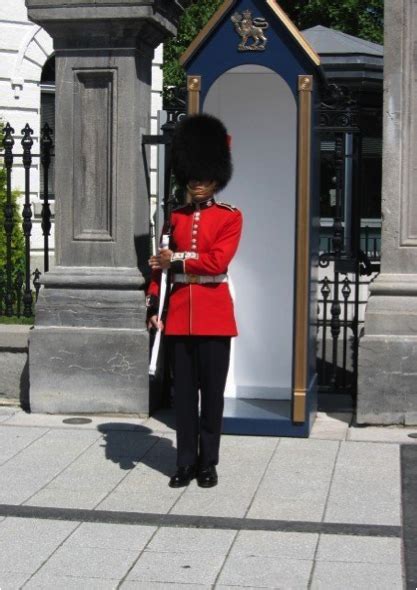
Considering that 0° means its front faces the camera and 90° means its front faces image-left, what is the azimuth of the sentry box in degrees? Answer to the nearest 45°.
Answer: approximately 0°

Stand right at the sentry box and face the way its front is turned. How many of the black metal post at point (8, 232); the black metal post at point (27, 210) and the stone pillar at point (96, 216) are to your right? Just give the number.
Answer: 3

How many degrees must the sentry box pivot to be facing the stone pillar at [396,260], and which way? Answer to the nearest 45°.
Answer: approximately 45° to its left

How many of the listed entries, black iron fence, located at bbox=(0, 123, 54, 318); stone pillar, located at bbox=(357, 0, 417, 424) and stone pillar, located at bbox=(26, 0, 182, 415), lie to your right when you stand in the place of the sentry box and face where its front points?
2

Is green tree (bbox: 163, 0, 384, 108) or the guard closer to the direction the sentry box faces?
the guard

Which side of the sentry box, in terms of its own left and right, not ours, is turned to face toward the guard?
front

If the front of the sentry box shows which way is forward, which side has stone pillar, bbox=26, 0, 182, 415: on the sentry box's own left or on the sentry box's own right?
on the sentry box's own right

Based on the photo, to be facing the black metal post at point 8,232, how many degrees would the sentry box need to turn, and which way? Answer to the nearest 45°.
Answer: approximately 90° to its right

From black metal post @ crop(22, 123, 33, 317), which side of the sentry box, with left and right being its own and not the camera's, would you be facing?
right

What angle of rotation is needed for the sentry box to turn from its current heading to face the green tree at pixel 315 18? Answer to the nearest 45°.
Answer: approximately 180°

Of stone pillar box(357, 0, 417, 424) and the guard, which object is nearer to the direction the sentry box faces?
the guard

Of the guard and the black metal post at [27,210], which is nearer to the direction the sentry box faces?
the guard
